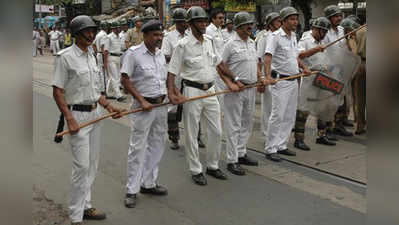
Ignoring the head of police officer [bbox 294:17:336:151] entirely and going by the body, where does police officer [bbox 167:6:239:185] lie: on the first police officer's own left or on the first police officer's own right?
on the first police officer's own right

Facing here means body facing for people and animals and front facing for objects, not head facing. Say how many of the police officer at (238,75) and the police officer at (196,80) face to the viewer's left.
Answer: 0

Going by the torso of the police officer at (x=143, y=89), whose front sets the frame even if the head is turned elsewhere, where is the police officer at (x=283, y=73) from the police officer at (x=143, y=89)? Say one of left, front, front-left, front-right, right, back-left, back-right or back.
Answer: left

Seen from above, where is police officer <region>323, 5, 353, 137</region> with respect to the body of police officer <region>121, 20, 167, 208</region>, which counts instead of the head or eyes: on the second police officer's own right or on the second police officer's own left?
on the second police officer's own left

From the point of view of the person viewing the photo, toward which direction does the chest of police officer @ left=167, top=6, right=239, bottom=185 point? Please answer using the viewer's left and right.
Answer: facing the viewer and to the right of the viewer

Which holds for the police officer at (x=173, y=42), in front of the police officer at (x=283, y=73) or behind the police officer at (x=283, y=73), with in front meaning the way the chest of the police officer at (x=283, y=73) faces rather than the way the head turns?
behind

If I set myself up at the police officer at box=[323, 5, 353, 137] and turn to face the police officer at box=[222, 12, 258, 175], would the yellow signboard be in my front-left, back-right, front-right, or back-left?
back-right

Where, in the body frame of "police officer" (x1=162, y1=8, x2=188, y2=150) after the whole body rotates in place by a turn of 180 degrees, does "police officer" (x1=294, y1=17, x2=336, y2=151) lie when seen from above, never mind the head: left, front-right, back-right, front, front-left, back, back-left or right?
back-right

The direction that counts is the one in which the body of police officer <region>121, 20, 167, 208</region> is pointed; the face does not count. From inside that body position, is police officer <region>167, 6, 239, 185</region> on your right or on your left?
on your left
